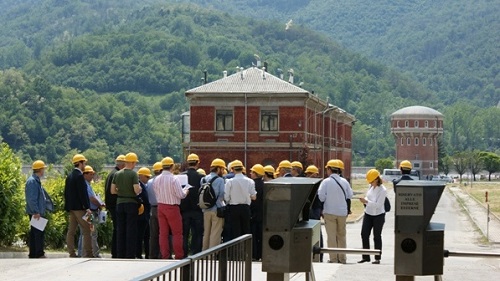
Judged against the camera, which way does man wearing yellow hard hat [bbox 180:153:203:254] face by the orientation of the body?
away from the camera

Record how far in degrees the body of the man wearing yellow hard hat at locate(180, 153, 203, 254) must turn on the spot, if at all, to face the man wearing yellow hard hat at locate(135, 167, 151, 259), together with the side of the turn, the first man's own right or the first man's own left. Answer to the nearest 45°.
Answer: approximately 90° to the first man's own left

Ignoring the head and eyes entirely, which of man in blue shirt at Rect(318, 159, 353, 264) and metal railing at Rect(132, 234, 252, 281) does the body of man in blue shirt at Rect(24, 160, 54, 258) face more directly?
the man in blue shirt

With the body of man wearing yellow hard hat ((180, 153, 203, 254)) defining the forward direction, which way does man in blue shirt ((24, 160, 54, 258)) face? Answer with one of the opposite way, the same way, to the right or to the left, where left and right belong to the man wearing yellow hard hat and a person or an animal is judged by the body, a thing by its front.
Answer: to the right

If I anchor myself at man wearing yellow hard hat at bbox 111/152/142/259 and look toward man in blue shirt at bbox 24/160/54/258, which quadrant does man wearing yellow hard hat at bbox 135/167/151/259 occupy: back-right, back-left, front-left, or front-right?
back-right

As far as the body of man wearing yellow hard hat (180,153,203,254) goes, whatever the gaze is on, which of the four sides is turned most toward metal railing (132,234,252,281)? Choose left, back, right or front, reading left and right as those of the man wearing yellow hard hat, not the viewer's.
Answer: back

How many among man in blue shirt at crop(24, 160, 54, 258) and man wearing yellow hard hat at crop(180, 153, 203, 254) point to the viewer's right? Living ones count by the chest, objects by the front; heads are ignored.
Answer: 1

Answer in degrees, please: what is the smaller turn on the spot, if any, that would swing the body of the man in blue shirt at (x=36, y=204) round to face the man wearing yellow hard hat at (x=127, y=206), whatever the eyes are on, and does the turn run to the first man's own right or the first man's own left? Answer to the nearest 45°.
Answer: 0° — they already face them

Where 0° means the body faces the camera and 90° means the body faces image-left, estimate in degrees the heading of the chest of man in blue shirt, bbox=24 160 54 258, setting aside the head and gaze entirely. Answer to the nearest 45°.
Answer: approximately 270°
